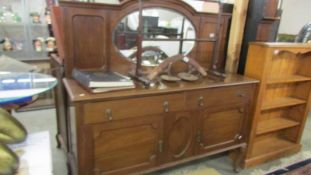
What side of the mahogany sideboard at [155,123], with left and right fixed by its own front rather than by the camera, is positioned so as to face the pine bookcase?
left

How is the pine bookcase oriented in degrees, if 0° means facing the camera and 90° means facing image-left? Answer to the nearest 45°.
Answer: approximately 315°

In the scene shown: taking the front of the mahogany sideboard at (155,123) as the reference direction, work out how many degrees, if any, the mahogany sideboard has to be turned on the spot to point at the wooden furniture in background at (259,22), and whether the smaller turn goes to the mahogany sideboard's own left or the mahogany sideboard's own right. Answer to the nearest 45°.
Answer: approximately 90° to the mahogany sideboard's own left

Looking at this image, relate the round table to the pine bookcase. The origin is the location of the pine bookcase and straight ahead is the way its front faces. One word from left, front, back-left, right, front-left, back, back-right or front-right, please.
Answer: right

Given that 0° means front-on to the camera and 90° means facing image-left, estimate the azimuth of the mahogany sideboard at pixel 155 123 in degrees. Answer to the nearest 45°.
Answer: approximately 315°

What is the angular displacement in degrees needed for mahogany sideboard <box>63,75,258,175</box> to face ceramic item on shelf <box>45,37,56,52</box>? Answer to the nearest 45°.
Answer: approximately 180°

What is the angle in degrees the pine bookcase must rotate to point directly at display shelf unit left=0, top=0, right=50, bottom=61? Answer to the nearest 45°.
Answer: approximately 135° to its right

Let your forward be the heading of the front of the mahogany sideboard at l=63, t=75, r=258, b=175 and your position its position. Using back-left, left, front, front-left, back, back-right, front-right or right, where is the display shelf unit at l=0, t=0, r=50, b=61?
back
